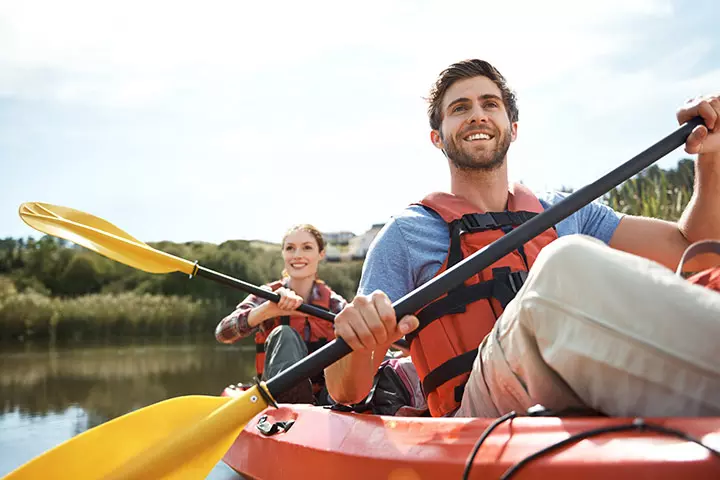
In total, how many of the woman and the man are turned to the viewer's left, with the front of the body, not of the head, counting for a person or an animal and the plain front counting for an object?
0

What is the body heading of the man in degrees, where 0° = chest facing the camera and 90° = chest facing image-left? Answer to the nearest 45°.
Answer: approximately 315°

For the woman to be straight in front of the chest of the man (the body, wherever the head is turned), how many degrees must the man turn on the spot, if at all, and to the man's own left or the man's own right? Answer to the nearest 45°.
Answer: approximately 180°

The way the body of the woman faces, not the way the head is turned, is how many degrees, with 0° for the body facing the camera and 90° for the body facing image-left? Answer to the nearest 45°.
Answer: approximately 0°

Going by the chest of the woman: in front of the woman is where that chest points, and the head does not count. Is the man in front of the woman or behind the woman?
in front
